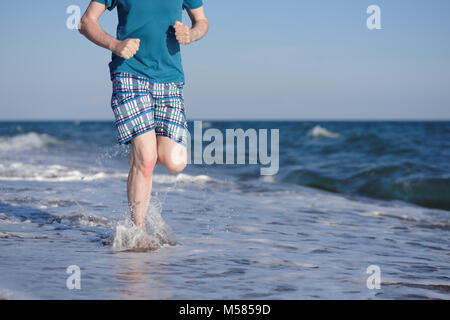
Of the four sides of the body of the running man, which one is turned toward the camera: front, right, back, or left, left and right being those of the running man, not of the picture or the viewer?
front

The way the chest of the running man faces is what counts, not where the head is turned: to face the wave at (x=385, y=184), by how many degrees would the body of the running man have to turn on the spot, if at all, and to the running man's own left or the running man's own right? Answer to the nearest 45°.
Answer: approximately 135° to the running man's own left

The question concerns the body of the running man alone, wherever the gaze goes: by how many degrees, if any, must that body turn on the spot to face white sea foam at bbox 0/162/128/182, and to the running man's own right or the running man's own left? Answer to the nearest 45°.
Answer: approximately 180°

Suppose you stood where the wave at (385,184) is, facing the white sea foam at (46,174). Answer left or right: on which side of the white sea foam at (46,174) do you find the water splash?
left
